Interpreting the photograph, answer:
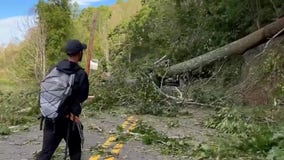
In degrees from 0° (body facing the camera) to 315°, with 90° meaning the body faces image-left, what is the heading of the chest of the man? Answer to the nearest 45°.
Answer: approximately 225°

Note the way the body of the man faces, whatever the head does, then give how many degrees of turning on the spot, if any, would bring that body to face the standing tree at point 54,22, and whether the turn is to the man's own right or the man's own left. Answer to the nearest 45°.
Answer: approximately 45° to the man's own left

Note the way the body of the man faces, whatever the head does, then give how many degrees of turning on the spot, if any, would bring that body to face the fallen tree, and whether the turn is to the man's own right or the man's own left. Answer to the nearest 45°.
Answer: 0° — they already face it

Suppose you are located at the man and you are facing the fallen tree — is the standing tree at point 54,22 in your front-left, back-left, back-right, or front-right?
front-left
